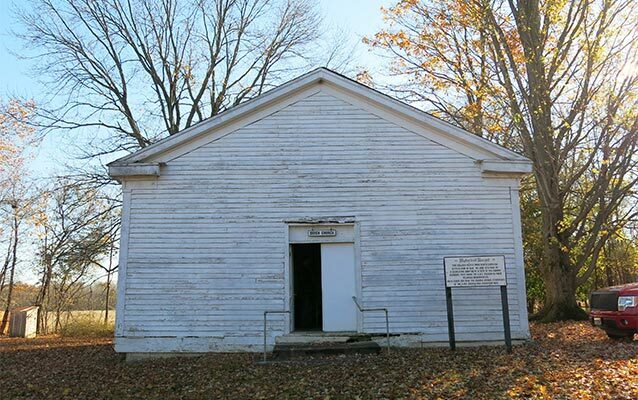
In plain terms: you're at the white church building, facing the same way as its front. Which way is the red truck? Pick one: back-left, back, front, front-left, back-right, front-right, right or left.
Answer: left

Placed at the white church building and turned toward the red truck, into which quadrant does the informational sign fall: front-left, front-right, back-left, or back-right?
front-right

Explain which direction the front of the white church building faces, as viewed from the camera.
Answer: facing the viewer

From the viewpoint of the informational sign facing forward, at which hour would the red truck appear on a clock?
The red truck is roughly at 8 o'clock from the informational sign.

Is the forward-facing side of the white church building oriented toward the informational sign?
no

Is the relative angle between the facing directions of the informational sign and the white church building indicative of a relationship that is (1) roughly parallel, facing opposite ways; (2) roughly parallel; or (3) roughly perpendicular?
roughly parallel

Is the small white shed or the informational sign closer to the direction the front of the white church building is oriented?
the informational sign

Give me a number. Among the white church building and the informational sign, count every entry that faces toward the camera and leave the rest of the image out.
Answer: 2

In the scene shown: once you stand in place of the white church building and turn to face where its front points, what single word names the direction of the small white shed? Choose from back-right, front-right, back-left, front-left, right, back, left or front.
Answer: back-right

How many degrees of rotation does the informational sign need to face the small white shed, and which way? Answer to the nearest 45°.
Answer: approximately 90° to its right
